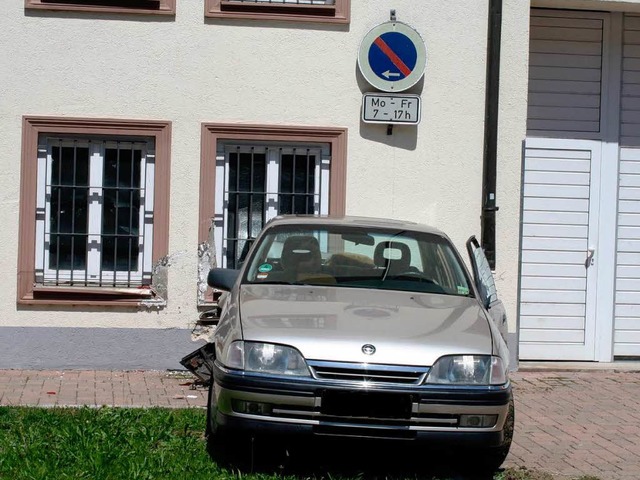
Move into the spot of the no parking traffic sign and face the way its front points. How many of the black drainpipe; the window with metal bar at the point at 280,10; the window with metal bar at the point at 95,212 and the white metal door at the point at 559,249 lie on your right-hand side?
2

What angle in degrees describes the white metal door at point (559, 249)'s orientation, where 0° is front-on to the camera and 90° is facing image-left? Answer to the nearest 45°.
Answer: approximately 0°

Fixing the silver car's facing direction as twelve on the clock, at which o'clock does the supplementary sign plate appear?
The supplementary sign plate is roughly at 6 o'clock from the silver car.

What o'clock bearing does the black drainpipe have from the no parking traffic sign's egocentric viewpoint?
The black drainpipe is roughly at 9 o'clock from the no parking traffic sign.

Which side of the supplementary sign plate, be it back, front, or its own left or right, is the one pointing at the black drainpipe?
left

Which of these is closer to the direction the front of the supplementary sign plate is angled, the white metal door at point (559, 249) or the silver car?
the silver car

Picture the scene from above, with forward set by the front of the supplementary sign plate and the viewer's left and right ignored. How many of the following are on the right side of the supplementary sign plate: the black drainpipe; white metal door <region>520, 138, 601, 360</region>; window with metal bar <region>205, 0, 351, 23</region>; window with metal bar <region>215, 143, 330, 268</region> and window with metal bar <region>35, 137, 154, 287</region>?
3

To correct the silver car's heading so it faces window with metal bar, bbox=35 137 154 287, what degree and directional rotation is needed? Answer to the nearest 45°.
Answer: approximately 135° to its right
